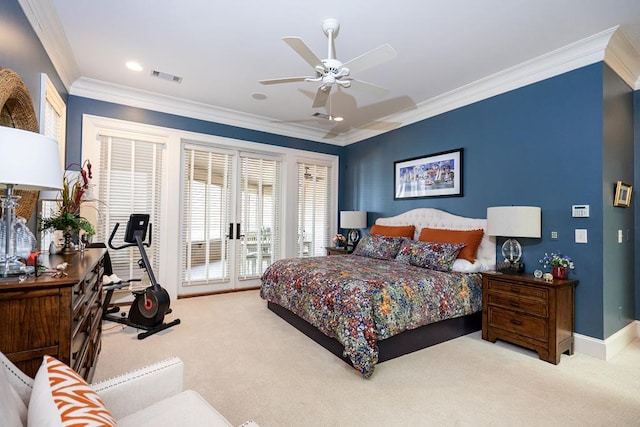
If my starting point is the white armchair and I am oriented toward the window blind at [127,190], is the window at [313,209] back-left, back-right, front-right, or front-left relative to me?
front-right

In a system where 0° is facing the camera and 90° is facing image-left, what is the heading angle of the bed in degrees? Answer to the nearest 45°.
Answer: approximately 45°

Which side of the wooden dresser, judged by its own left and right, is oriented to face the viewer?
right

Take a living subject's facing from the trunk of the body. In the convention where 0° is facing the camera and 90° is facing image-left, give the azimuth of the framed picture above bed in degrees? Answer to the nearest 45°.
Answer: approximately 45°

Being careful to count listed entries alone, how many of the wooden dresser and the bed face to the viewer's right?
1

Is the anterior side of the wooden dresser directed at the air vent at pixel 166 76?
no

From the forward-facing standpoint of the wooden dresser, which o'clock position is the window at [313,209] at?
The window is roughly at 11 o'clock from the wooden dresser.

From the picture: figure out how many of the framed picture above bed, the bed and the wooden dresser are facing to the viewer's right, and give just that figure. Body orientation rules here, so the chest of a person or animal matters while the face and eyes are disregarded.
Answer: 1

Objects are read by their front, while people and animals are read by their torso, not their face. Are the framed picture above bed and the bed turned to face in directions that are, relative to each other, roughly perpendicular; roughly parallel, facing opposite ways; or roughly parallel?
roughly parallel

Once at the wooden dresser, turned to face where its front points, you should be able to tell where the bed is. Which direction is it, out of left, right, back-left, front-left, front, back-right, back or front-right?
front

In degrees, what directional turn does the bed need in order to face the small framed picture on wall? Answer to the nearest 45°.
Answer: approximately 135° to its left
